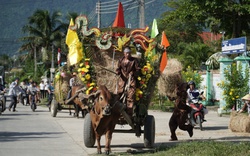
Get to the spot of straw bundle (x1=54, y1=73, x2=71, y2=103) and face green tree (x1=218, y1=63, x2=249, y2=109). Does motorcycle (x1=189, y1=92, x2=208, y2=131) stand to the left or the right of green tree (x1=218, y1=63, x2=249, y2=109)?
right

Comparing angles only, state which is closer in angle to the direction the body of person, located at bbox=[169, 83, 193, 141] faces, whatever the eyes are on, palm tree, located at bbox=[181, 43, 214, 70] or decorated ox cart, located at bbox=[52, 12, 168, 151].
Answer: the decorated ox cart

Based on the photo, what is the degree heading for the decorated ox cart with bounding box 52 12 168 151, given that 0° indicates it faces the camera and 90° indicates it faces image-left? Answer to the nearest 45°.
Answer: approximately 0°
